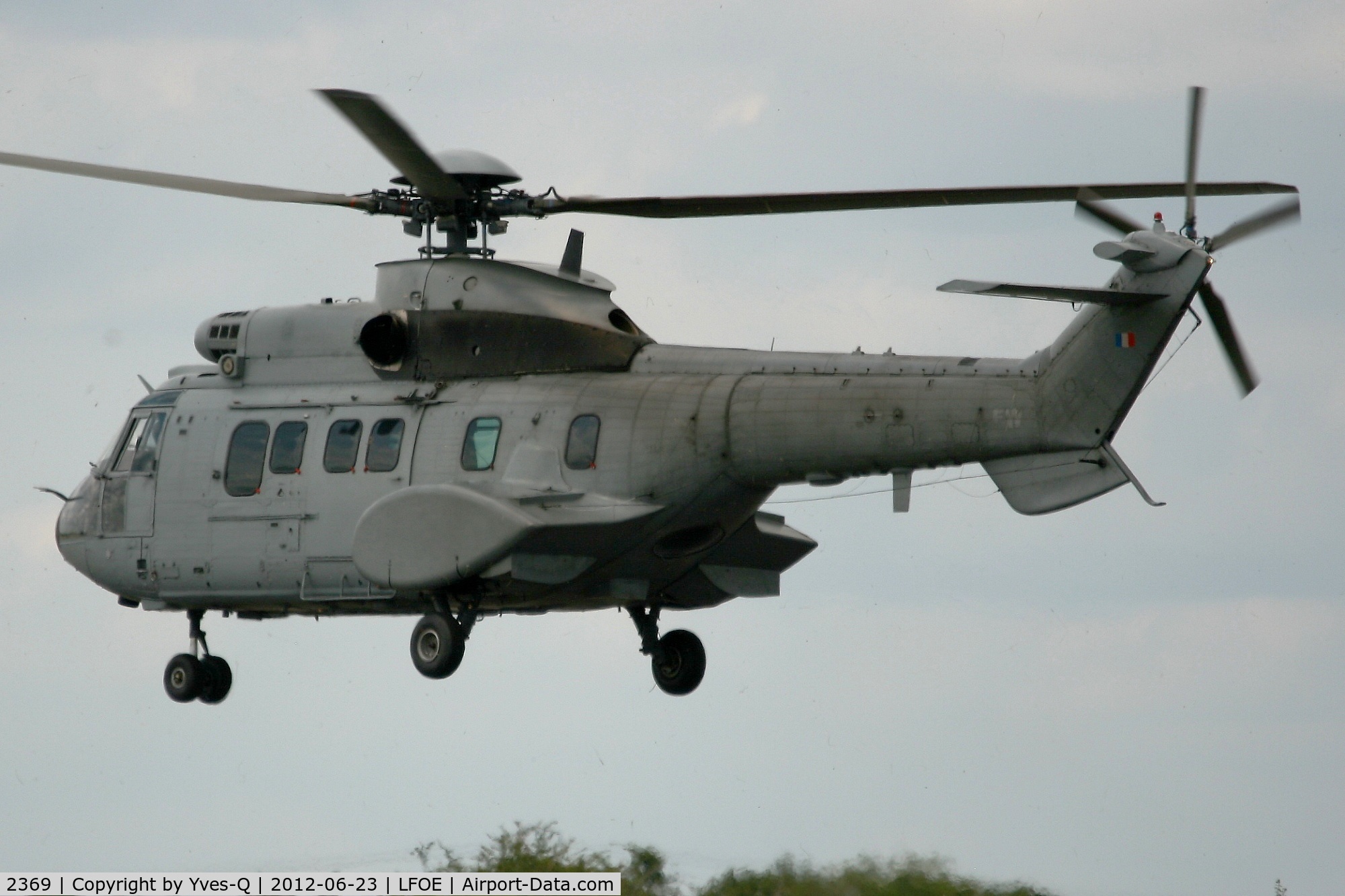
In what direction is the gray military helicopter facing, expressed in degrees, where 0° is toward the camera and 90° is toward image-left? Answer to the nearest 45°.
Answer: approximately 135°
